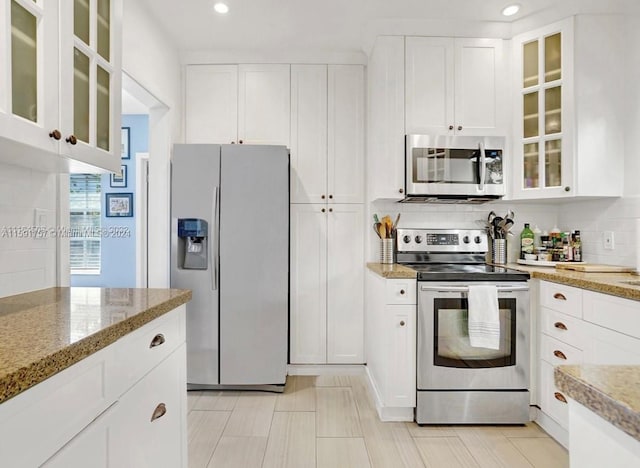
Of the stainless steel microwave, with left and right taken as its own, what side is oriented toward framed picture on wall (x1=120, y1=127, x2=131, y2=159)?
right

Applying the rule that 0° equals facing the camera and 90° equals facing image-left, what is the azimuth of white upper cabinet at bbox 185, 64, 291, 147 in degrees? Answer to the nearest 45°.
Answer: approximately 0°

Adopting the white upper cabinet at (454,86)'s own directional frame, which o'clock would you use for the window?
The window is roughly at 3 o'clock from the white upper cabinet.

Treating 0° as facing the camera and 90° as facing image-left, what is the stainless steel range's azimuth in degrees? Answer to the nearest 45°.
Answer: approximately 0°

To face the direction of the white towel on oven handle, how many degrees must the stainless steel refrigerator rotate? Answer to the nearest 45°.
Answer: approximately 45° to its left

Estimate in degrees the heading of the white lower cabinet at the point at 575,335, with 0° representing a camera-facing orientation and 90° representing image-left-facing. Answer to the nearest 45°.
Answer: approximately 45°

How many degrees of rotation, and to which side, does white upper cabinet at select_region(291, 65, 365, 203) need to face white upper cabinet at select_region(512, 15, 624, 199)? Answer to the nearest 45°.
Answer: approximately 90° to its left

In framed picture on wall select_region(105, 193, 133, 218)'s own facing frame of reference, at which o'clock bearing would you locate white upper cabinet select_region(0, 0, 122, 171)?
The white upper cabinet is roughly at 12 o'clock from the framed picture on wall.
